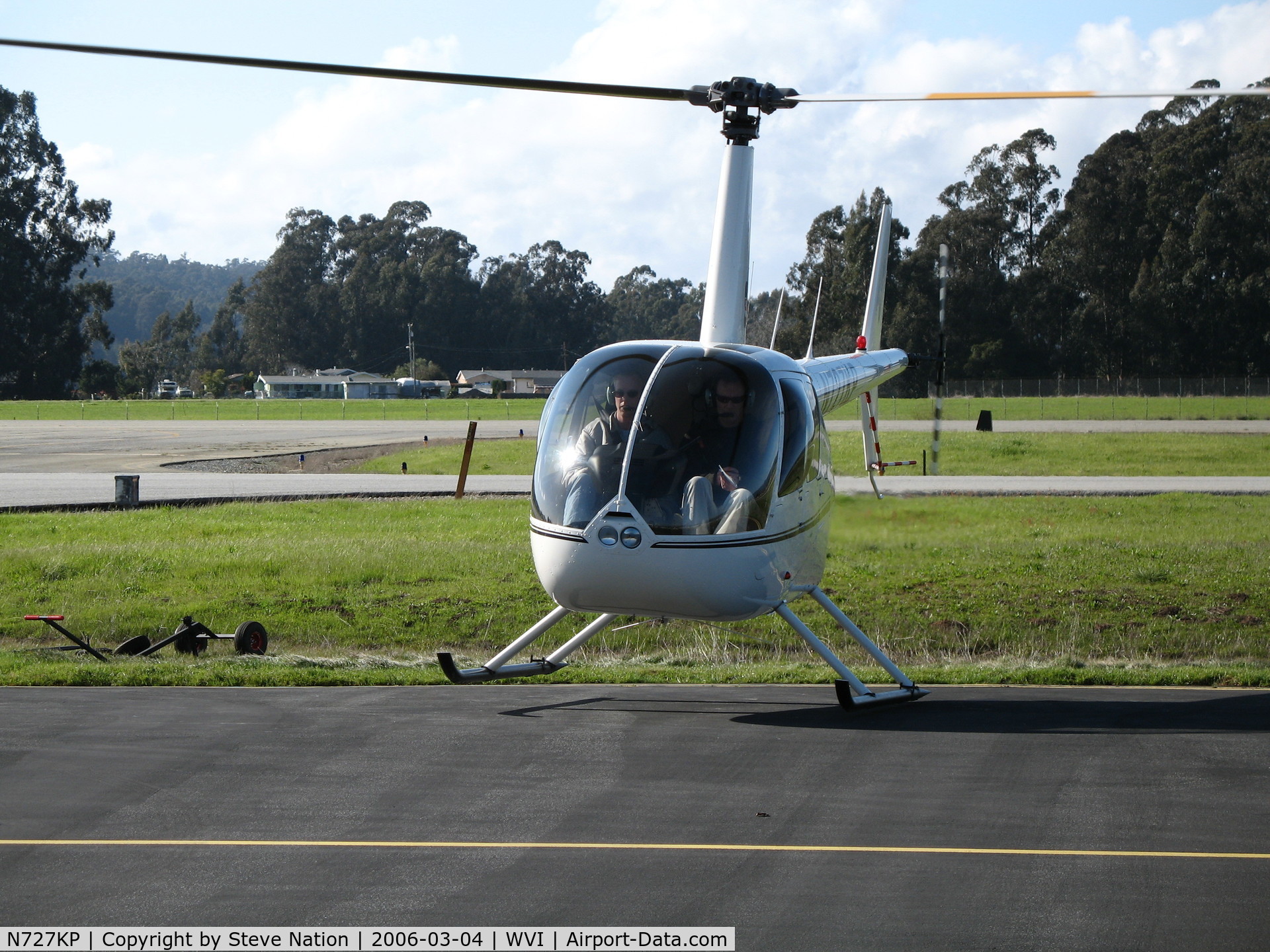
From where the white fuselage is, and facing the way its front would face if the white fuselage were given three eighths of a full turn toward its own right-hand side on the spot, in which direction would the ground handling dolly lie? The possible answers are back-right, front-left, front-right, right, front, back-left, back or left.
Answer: front-left

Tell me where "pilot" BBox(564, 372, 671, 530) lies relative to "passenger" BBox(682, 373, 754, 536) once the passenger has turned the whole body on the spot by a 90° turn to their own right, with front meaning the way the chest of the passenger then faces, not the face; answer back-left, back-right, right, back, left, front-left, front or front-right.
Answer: front

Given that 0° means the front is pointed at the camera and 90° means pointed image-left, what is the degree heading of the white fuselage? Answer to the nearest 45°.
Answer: approximately 45°
